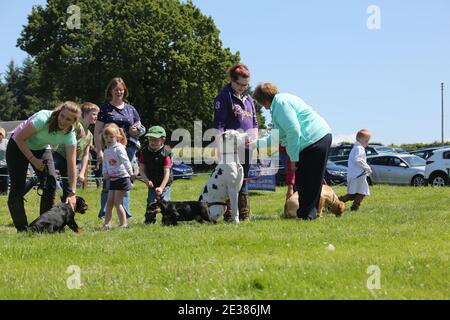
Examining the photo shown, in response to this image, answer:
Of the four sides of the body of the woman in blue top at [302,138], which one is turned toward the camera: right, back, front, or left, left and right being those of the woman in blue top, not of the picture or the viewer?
left

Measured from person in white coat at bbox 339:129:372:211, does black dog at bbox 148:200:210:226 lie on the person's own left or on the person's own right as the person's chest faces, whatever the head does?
on the person's own right

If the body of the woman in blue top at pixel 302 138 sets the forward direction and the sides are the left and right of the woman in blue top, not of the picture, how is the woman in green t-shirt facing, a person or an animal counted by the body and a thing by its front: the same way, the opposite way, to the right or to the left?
the opposite way

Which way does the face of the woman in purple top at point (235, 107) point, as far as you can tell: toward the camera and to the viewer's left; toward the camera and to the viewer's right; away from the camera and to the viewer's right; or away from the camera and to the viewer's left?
toward the camera and to the viewer's right

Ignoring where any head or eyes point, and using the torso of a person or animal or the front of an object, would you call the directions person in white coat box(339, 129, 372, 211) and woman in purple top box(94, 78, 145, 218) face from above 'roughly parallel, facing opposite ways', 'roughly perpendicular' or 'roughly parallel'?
roughly perpendicular

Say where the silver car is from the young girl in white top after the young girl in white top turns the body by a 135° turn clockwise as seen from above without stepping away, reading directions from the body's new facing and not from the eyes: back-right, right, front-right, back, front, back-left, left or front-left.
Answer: front-right

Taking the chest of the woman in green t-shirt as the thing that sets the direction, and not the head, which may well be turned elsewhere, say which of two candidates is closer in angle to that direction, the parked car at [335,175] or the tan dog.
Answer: the tan dog

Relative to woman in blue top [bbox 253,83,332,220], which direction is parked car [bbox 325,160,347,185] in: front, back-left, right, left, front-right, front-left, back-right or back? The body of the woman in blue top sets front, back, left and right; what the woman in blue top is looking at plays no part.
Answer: right

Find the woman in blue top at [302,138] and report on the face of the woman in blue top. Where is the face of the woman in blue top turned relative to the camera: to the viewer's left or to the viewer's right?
to the viewer's left

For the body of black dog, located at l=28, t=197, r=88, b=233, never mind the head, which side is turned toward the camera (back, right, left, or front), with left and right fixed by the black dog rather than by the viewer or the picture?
right
